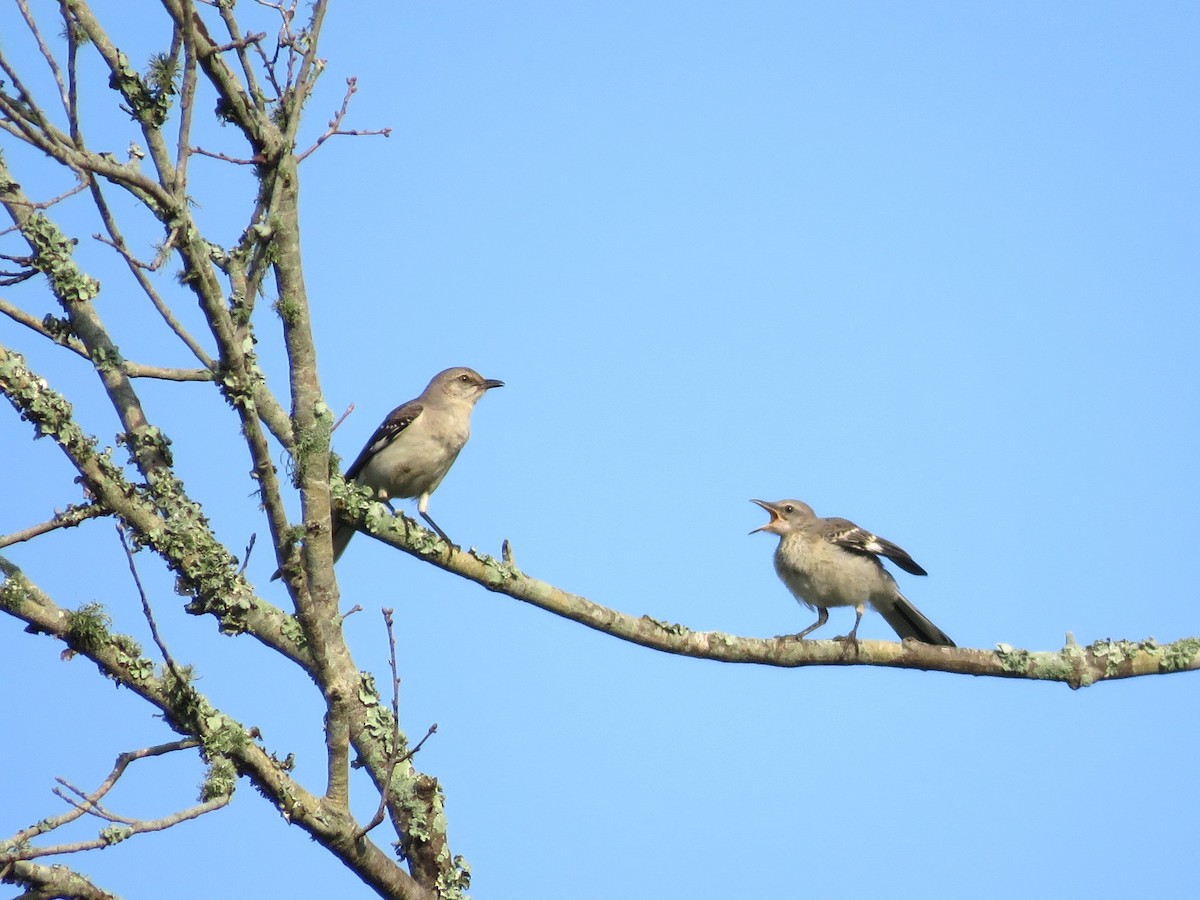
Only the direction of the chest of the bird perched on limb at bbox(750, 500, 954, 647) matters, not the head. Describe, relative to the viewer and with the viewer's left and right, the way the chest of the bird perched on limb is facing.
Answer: facing to the left of the viewer

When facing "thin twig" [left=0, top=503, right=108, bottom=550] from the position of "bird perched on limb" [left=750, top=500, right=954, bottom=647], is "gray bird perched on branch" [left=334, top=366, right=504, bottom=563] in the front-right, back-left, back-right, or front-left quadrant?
front-right

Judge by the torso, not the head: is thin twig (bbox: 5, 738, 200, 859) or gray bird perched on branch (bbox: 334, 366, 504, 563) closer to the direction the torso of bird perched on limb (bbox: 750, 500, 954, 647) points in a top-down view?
the gray bird perched on branch

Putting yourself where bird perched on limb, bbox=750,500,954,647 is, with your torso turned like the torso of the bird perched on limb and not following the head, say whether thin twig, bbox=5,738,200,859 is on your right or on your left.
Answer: on your right
